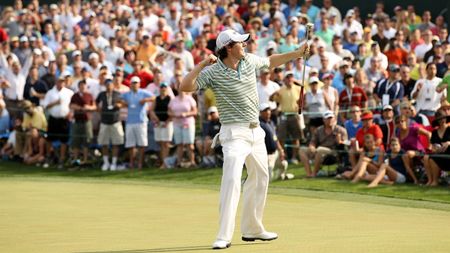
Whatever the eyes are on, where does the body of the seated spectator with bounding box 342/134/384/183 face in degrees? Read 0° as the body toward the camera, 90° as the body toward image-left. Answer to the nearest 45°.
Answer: approximately 45°

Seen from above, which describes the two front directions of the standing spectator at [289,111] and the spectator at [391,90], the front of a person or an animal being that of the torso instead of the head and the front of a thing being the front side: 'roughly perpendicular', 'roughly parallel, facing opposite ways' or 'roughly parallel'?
roughly parallel

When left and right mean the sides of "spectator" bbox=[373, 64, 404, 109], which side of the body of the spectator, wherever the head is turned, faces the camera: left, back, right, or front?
front

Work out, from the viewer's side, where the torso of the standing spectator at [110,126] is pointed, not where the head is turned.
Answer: toward the camera

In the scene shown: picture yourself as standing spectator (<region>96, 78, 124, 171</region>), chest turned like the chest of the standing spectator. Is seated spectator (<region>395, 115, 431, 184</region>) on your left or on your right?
on your left

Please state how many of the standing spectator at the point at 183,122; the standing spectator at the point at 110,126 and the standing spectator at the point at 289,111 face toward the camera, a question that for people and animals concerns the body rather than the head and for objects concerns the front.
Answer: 3

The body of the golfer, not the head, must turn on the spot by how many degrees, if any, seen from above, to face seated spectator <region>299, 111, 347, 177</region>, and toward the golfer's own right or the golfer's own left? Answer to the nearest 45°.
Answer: approximately 135° to the golfer's own left

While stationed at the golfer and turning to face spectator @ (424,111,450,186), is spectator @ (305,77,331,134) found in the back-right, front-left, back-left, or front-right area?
front-left

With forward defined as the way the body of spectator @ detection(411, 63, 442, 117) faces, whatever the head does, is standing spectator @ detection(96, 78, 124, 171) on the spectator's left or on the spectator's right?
on the spectator's right

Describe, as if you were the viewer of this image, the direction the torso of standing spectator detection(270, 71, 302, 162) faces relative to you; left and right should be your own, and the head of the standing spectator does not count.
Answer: facing the viewer

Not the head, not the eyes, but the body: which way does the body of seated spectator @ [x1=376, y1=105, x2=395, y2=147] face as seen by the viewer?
toward the camera

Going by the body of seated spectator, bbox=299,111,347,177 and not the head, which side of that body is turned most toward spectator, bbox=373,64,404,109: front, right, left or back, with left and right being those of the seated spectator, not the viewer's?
back

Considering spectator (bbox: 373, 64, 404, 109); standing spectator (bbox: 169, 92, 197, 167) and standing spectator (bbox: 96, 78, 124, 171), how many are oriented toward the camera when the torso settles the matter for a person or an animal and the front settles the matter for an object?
3

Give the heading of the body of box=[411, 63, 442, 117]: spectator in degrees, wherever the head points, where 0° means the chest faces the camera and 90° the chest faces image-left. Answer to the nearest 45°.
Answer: approximately 0°
